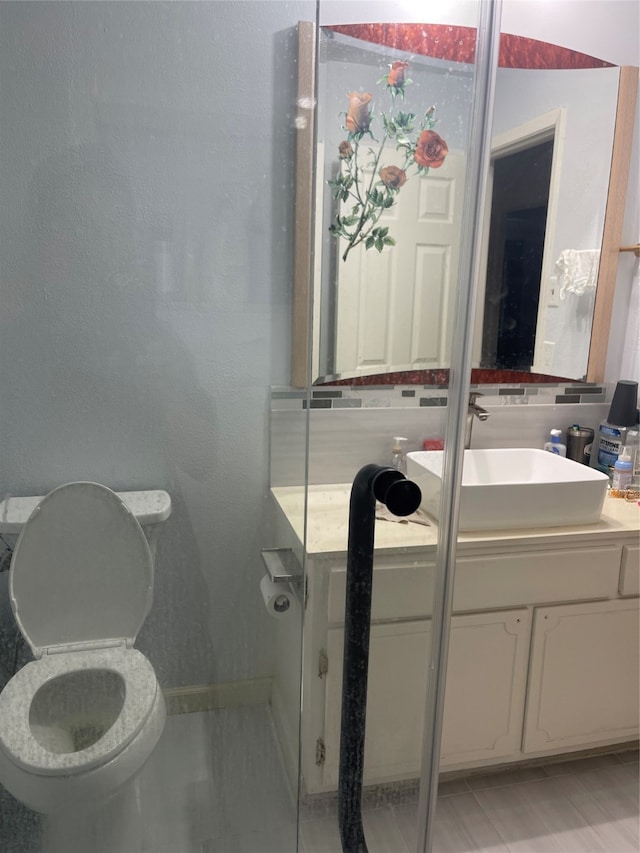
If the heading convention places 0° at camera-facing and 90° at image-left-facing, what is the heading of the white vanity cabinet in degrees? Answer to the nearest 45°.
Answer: approximately 0°

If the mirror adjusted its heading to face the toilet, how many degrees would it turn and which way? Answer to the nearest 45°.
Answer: approximately 45° to its right

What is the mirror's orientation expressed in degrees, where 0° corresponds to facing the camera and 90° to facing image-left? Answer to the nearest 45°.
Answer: approximately 0°

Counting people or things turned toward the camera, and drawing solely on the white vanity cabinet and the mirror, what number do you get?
2

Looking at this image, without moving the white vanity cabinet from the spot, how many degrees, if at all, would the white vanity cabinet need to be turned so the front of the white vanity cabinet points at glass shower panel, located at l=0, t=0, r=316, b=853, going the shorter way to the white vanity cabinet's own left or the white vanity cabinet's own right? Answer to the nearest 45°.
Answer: approximately 45° to the white vanity cabinet's own right
